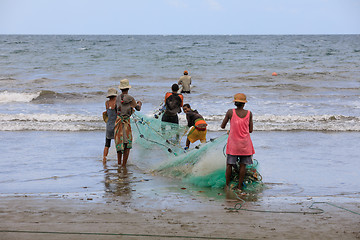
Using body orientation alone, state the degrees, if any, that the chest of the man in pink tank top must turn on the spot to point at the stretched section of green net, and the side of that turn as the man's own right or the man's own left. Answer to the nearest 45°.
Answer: approximately 45° to the man's own left

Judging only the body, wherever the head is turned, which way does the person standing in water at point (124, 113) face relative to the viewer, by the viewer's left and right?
facing away from the viewer and to the right of the viewer

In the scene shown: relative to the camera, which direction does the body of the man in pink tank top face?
away from the camera

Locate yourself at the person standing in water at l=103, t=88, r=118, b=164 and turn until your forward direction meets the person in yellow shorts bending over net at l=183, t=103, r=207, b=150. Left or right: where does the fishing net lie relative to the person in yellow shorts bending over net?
right

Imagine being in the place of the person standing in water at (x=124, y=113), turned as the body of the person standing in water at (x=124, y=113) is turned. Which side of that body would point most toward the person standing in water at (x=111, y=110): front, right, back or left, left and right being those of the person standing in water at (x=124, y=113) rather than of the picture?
left

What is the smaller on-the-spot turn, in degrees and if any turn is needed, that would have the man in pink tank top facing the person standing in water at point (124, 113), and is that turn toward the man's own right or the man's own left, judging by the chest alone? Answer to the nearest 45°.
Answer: approximately 45° to the man's own left
